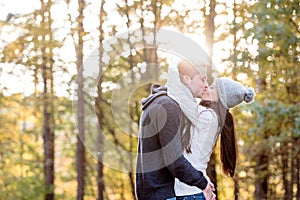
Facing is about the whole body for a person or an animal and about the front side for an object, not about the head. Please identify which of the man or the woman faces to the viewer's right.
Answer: the man

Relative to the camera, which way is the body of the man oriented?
to the viewer's right

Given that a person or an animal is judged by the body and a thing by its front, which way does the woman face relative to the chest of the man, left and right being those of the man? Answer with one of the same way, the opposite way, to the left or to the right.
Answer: the opposite way

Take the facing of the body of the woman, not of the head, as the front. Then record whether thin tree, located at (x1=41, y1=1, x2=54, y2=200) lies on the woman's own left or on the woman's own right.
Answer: on the woman's own right

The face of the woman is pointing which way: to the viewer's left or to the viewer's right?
to the viewer's left

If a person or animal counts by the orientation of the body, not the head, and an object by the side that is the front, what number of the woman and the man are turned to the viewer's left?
1

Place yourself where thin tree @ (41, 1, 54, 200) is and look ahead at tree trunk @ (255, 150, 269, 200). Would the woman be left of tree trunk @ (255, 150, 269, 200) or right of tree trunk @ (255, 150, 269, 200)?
right

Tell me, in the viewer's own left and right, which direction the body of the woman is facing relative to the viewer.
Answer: facing to the left of the viewer

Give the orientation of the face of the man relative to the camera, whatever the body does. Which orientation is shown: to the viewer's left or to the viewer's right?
to the viewer's right

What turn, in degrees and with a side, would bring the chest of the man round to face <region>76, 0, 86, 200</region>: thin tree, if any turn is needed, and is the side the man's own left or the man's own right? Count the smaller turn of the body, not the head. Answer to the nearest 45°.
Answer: approximately 90° to the man's own left
